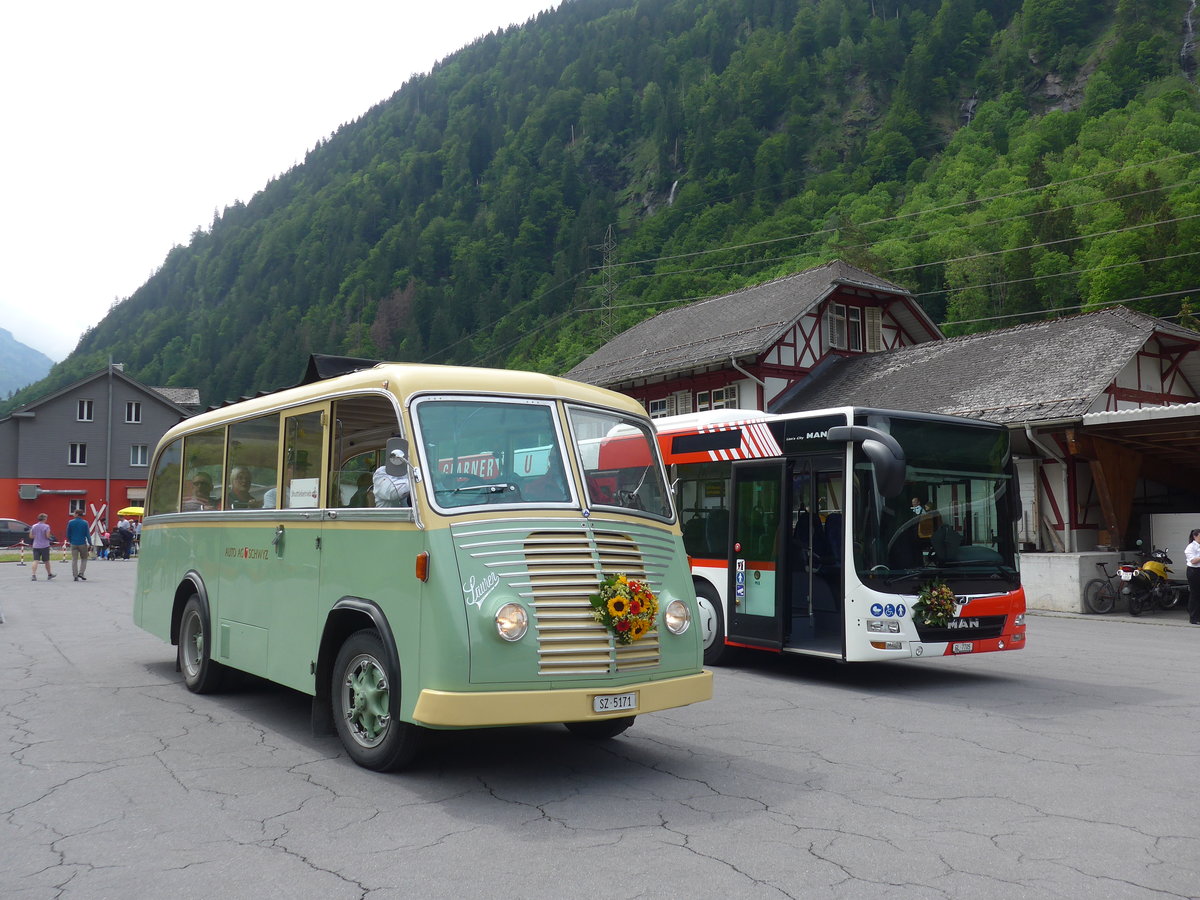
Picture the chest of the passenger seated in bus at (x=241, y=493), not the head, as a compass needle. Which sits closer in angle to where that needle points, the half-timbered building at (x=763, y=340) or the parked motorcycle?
the parked motorcycle

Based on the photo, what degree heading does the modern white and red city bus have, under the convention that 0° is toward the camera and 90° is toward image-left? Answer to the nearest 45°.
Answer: approximately 315°

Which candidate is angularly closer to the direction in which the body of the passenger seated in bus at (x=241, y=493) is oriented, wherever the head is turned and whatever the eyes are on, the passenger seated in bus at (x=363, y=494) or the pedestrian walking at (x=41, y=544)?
the passenger seated in bus

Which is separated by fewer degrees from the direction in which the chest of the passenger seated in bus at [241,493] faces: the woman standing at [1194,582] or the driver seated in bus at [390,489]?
the driver seated in bus

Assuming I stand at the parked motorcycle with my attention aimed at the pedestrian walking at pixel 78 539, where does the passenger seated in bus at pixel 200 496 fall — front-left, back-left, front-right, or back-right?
front-left

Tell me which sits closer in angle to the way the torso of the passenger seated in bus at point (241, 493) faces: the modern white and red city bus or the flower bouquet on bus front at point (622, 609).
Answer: the flower bouquet on bus front

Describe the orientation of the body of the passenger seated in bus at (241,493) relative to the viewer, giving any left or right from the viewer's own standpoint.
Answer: facing the viewer and to the right of the viewer

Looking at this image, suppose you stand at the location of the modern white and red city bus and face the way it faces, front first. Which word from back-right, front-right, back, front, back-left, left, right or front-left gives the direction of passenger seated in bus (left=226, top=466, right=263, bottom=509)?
right

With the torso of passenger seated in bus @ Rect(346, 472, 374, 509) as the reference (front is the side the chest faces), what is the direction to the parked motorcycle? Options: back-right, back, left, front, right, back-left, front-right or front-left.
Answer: left

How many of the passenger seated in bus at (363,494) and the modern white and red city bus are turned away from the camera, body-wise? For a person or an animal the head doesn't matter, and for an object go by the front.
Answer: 0

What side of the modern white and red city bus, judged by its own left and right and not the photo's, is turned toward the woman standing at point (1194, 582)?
left

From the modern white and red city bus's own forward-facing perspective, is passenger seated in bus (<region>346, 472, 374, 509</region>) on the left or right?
on its right

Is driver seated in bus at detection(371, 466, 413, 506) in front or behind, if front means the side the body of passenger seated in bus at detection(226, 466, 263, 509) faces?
in front

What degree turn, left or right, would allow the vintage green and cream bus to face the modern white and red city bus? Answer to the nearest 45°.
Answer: approximately 90° to its left

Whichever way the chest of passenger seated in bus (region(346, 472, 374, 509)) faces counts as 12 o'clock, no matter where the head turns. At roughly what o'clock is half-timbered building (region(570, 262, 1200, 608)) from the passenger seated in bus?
The half-timbered building is roughly at 9 o'clock from the passenger seated in bus.

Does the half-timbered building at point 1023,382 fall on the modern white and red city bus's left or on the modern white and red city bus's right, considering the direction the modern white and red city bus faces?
on its left

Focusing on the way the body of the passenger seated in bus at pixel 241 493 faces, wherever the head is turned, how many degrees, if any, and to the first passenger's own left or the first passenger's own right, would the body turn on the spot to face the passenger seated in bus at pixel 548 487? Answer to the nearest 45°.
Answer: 0° — they already face them
